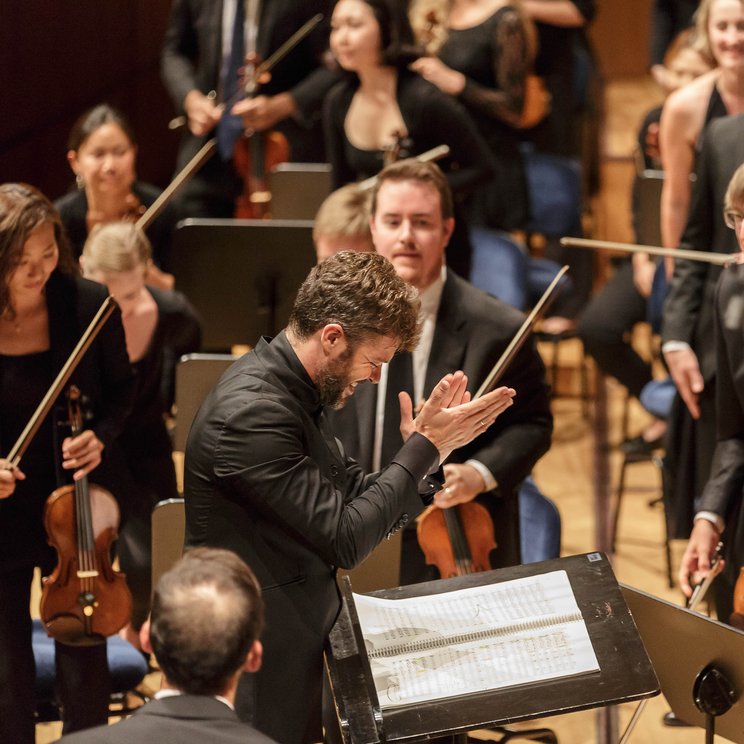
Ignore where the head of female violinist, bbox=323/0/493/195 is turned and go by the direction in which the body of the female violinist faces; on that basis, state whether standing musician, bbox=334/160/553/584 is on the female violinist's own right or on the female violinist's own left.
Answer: on the female violinist's own left

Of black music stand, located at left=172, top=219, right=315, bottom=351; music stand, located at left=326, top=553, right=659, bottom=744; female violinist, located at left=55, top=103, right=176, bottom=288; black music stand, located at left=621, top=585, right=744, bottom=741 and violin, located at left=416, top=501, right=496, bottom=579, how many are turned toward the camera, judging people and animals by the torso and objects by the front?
2

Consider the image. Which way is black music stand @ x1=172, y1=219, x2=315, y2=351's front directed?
away from the camera

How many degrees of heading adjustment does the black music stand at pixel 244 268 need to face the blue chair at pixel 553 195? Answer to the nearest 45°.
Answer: approximately 45° to its right

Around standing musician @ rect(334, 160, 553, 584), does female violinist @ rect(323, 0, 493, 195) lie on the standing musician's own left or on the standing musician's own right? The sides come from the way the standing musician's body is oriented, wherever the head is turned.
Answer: on the standing musician's own right

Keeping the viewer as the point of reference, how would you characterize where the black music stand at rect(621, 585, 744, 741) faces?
facing away from the viewer and to the right of the viewer

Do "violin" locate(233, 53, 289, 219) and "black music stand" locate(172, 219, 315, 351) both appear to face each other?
yes

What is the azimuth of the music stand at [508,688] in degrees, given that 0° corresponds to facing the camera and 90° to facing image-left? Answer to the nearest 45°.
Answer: approximately 90°

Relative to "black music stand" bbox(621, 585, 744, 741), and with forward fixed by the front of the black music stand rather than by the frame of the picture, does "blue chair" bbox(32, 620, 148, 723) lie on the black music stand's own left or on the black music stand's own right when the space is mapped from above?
on the black music stand's own left

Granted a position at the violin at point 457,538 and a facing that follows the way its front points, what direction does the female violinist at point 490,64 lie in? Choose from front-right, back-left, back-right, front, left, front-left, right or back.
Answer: back

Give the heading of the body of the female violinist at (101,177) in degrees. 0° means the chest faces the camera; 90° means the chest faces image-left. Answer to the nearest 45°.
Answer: approximately 0°
